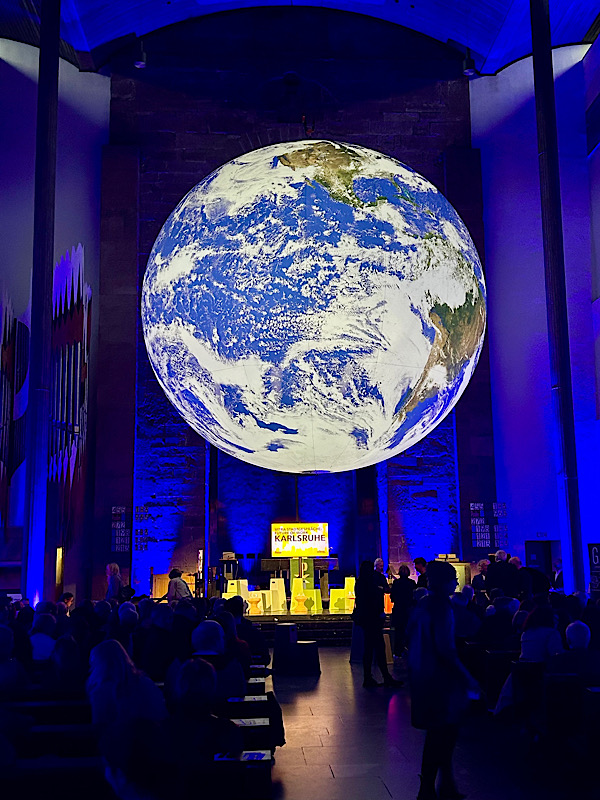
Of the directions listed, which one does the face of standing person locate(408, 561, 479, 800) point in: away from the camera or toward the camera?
away from the camera

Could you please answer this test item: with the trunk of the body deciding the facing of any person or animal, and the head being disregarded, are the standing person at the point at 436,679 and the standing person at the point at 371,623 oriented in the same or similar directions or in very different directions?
same or similar directions

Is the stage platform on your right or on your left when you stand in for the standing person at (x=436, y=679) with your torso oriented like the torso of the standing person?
on your left

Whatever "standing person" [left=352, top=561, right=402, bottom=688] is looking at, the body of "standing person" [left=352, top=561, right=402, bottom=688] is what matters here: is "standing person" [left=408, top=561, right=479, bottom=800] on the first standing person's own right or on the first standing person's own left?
on the first standing person's own right
